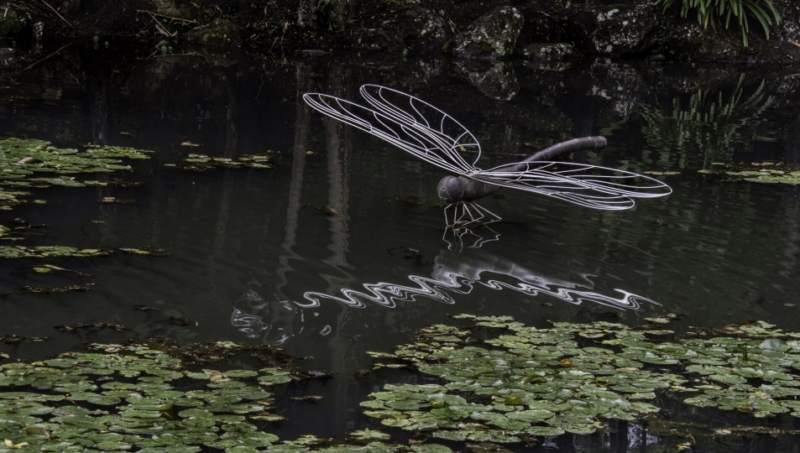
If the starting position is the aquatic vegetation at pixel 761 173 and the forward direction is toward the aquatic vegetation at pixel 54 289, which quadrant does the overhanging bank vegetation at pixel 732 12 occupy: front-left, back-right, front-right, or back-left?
back-right

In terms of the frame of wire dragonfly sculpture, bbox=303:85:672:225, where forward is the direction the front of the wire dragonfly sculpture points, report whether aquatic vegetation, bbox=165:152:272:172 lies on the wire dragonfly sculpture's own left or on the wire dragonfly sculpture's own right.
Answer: on the wire dragonfly sculpture's own right

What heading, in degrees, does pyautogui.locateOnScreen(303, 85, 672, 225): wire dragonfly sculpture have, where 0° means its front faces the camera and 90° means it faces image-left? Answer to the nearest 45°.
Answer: approximately 45°

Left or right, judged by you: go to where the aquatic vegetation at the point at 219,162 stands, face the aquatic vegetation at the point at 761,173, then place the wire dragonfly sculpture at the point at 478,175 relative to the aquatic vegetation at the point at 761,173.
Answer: right

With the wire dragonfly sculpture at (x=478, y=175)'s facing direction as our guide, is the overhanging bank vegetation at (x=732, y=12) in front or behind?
behind

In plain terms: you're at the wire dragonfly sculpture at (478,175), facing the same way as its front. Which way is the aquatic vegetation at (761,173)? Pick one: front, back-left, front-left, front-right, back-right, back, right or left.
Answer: back

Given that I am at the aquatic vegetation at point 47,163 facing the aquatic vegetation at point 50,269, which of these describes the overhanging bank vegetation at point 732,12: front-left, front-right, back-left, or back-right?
back-left

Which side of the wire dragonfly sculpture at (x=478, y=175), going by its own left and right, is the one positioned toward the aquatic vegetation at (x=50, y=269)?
front

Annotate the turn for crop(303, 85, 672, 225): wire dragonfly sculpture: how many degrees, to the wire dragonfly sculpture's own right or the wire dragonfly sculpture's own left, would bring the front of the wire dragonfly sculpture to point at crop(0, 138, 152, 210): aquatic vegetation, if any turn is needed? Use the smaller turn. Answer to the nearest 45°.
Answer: approximately 45° to the wire dragonfly sculpture's own right

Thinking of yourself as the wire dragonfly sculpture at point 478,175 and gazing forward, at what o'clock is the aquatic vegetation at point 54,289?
The aquatic vegetation is roughly at 12 o'clock from the wire dragonfly sculpture.
